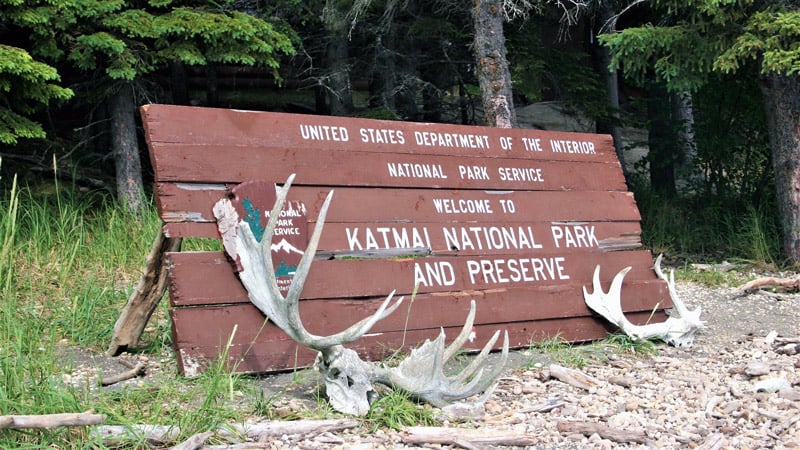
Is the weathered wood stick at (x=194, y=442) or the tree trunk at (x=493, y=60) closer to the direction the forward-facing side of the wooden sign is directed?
the weathered wood stick

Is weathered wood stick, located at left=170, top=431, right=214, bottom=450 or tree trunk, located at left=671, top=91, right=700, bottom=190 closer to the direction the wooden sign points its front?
the weathered wood stick

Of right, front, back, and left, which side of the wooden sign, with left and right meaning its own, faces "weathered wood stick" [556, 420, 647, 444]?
front

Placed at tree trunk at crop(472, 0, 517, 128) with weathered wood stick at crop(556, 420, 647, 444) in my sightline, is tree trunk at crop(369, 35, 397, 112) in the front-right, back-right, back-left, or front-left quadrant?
back-right

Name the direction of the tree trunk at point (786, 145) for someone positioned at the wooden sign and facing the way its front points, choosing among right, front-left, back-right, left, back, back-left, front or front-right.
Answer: left

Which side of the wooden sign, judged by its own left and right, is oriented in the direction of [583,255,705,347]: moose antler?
left

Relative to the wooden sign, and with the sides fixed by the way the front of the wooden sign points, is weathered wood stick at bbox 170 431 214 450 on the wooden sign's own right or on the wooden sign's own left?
on the wooden sign's own right

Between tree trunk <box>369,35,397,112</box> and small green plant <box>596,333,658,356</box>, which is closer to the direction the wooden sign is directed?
the small green plant

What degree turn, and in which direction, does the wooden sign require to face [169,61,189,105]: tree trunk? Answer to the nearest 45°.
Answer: approximately 180°

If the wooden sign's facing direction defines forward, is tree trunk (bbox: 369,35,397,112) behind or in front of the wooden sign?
behind

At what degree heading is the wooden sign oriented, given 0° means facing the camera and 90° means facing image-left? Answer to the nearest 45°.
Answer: approximately 315°

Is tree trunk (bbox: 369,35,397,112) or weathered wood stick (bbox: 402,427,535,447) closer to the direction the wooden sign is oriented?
the weathered wood stick

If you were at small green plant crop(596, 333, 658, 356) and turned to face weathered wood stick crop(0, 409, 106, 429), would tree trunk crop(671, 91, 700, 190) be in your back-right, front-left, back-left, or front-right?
back-right

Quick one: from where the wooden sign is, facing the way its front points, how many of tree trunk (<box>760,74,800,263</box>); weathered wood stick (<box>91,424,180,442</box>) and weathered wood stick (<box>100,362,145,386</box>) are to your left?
1
